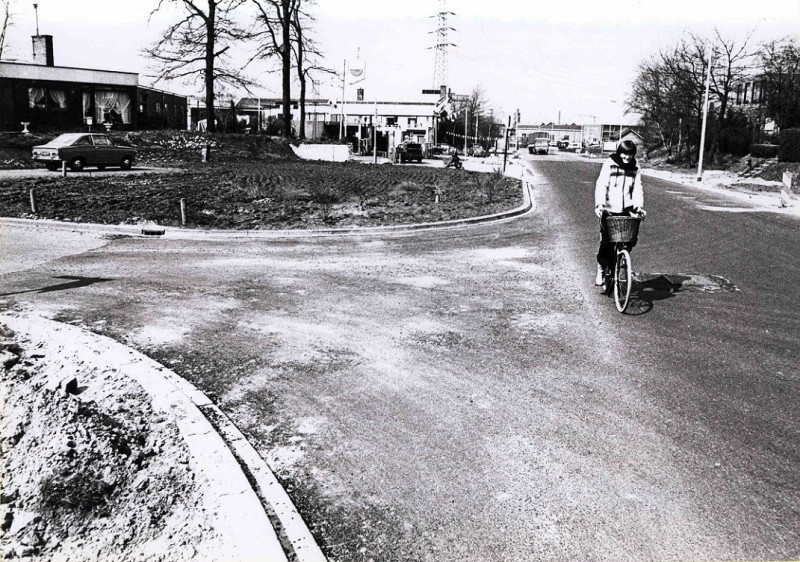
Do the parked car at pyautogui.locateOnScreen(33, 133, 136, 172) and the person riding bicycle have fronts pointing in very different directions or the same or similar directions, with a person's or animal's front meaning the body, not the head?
very different directions

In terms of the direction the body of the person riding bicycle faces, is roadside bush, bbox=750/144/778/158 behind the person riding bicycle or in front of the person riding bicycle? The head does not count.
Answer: behind

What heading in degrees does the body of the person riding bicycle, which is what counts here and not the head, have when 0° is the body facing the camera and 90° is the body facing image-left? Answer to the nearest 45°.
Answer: approximately 0°

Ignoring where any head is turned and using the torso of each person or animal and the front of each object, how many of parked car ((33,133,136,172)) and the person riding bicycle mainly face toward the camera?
1

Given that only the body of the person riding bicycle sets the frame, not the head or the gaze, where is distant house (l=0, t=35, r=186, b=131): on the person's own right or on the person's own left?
on the person's own right

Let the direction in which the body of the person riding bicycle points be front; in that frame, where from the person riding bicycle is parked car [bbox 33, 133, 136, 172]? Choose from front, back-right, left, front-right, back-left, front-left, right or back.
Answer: back-right

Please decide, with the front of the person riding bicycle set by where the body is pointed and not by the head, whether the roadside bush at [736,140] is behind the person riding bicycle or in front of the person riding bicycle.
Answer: behind
